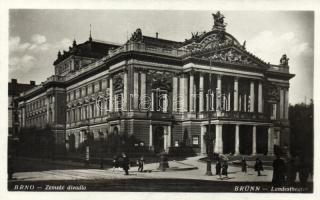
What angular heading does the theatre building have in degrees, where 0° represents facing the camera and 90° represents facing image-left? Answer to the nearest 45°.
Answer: approximately 315°

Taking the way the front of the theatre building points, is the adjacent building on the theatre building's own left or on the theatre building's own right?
on the theatre building's own right

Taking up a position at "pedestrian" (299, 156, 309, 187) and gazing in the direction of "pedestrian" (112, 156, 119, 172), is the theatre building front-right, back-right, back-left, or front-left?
front-right

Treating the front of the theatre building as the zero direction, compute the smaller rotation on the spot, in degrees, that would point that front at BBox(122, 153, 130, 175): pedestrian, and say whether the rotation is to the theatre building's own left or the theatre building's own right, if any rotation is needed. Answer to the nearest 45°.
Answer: approximately 45° to the theatre building's own right

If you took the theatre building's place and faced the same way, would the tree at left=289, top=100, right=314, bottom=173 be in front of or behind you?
in front

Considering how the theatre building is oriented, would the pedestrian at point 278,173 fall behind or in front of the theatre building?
in front

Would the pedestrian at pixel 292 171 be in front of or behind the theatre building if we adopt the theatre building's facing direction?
in front

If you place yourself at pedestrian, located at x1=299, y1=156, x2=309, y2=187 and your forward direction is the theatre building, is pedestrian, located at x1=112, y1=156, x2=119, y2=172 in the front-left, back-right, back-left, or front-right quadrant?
front-left
